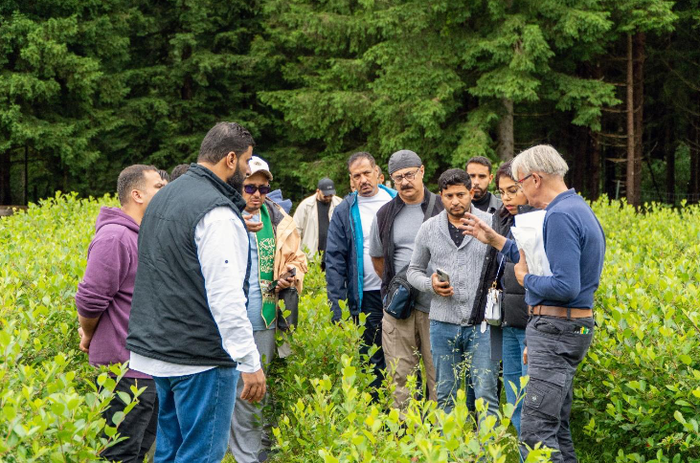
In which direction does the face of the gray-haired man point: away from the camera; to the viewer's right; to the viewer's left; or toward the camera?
to the viewer's left

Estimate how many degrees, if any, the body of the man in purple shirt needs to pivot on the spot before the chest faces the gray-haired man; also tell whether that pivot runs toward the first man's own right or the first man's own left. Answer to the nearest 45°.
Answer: approximately 45° to the first man's own right

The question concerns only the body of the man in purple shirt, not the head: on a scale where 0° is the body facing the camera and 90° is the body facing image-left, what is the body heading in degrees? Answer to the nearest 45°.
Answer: approximately 270°

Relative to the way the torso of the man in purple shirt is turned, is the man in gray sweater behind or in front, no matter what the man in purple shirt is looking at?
in front

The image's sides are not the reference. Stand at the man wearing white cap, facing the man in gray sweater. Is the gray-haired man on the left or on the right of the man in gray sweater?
right

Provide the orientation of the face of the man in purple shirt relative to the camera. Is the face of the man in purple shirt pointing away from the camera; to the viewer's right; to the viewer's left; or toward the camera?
to the viewer's right

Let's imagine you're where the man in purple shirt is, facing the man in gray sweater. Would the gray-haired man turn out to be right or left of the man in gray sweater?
right
